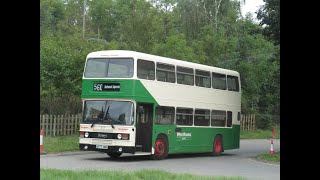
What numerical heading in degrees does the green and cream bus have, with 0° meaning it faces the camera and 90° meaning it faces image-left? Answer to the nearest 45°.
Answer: approximately 45°

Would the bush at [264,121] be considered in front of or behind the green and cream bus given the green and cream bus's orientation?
behind
